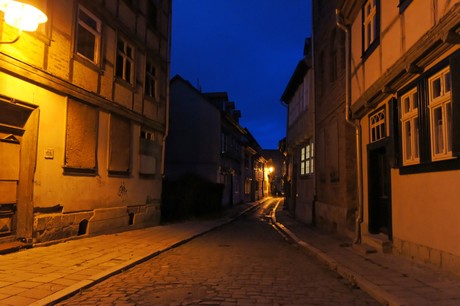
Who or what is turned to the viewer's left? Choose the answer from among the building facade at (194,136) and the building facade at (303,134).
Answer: the building facade at (303,134)

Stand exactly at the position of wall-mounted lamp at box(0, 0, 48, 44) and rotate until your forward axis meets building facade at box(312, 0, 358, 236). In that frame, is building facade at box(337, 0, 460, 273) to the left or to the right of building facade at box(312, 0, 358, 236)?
right

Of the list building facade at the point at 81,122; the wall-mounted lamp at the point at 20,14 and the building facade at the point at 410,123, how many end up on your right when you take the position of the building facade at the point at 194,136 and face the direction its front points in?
3

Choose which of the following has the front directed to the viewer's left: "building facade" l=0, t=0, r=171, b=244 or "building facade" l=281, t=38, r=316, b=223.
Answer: "building facade" l=281, t=38, r=316, b=223

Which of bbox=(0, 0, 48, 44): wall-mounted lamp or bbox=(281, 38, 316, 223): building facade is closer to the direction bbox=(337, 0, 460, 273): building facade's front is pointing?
the wall-mounted lamp

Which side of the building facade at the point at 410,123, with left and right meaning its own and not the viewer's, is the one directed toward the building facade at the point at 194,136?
right

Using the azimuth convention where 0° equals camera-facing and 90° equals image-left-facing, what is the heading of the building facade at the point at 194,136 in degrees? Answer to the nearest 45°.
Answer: approximately 270°

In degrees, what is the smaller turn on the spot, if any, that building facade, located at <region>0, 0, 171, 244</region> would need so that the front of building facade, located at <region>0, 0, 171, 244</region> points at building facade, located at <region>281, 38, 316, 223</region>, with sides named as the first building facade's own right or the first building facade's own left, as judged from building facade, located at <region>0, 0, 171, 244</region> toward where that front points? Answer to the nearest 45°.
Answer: approximately 90° to the first building facade's own left

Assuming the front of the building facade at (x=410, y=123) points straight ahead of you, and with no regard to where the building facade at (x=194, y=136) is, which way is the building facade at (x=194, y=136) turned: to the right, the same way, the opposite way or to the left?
the opposite way

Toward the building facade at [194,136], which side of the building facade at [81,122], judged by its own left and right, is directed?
left

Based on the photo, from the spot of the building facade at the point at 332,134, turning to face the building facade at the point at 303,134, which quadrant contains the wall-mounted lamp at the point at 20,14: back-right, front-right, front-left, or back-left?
back-left

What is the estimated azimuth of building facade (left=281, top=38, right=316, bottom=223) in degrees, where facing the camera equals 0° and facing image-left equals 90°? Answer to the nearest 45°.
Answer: approximately 90°

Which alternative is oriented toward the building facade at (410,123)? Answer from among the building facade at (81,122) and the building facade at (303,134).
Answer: the building facade at (81,122)
